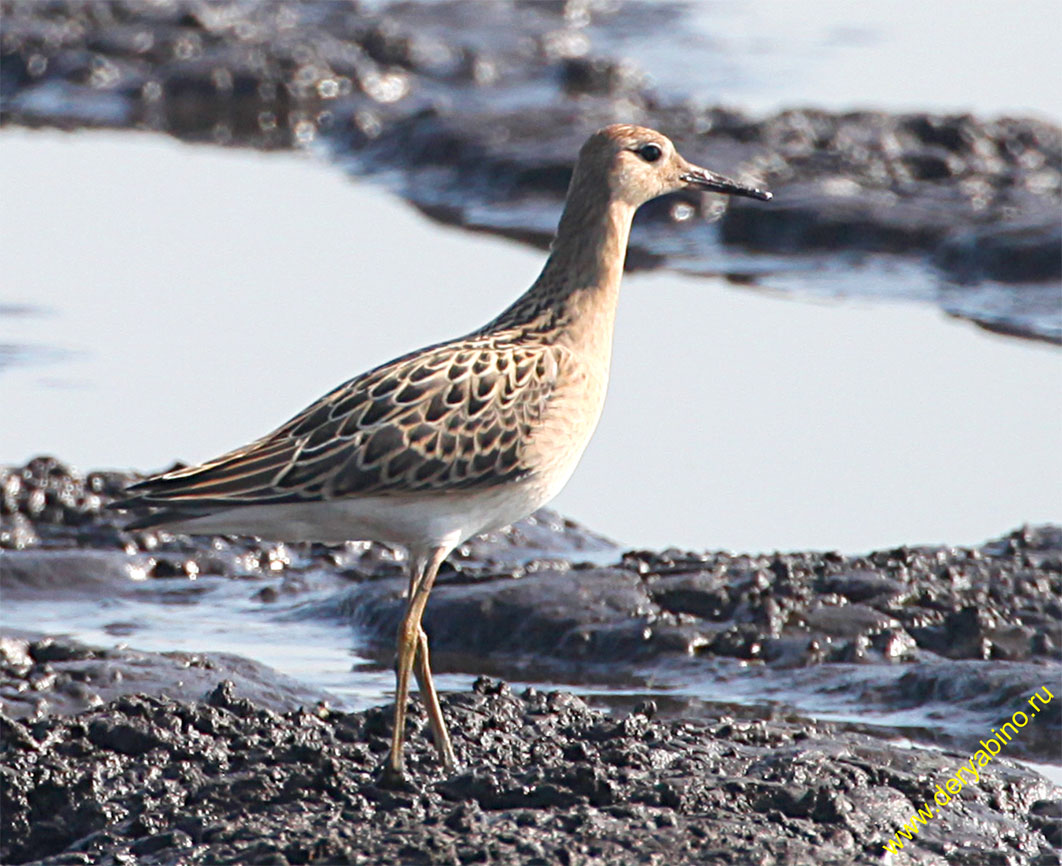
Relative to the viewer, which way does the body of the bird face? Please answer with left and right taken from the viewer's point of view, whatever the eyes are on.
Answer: facing to the right of the viewer
